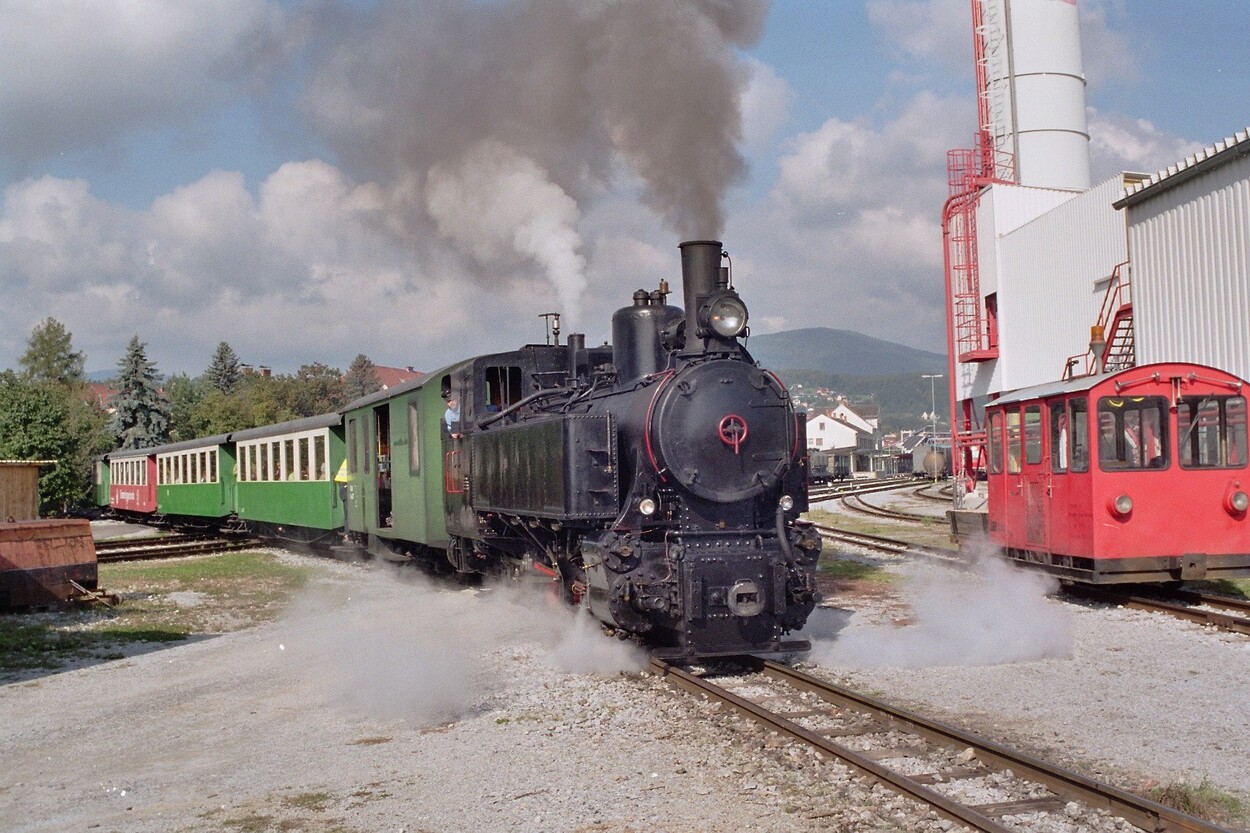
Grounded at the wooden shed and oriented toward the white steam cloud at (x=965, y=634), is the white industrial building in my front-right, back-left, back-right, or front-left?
front-left

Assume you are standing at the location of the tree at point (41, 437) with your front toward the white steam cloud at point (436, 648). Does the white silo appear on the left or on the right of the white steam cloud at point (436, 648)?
left

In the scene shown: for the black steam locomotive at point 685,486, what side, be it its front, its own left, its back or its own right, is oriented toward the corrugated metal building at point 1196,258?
left

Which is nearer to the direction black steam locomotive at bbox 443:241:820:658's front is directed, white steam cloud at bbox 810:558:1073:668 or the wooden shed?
the white steam cloud

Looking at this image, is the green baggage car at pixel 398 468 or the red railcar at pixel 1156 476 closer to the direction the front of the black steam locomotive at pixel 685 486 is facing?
the red railcar

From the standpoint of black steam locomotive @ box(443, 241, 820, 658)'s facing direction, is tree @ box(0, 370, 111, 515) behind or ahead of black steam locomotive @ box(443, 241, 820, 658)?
behind

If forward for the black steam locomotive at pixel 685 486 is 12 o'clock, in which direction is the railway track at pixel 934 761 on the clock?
The railway track is roughly at 1 o'clock from the black steam locomotive.

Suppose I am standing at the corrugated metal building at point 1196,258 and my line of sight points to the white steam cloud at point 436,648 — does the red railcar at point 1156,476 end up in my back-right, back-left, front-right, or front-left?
front-left

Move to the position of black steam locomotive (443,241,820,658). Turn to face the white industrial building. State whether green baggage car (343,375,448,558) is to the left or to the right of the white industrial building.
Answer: left

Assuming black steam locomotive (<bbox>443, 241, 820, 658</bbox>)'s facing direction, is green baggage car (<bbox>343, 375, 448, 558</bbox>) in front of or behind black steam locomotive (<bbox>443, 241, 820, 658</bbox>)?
behind

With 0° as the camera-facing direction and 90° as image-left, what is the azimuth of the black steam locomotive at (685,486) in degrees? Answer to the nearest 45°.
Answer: approximately 315°
